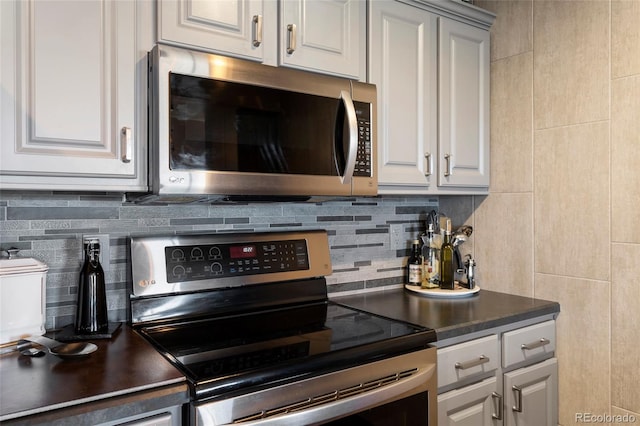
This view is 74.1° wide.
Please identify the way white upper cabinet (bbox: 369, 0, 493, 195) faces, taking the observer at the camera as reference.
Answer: facing the viewer and to the right of the viewer

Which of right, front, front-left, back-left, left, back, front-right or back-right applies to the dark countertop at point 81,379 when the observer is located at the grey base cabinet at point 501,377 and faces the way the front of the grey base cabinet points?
right

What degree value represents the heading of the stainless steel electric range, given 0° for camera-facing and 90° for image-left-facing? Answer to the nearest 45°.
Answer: approximately 315°

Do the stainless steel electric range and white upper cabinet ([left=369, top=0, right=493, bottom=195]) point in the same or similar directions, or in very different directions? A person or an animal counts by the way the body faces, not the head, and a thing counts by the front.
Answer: same or similar directions

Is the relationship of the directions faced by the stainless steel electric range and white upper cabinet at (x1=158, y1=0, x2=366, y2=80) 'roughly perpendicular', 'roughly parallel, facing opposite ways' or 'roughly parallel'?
roughly parallel

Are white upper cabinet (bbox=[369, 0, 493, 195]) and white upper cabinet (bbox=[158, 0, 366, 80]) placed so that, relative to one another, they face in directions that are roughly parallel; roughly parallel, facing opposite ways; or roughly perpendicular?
roughly parallel

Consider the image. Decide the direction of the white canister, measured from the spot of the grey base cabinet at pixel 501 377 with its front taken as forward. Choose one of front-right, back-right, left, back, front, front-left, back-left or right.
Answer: right

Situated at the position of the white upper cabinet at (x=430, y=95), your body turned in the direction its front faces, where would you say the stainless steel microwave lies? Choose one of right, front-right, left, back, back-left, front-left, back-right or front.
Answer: right

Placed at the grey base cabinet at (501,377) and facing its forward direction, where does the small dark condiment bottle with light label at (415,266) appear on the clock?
The small dark condiment bottle with light label is roughly at 6 o'clock from the grey base cabinet.

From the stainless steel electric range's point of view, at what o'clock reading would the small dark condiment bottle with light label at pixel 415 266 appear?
The small dark condiment bottle with light label is roughly at 9 o'clock from the stainless steel electric range.

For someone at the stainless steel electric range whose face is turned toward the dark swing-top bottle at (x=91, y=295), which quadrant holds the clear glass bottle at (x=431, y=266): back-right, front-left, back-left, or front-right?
back-right
